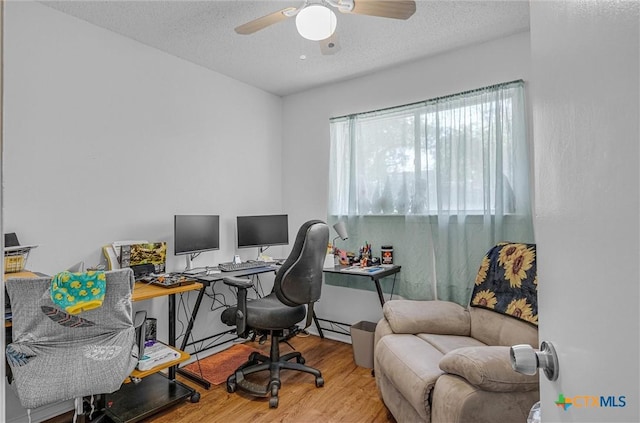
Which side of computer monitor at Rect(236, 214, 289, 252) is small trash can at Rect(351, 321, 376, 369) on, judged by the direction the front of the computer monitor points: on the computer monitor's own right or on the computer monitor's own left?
on the computer monitor's own left

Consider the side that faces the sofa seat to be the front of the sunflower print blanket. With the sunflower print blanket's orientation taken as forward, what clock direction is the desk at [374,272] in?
The desk is roughly at 2 o'clock from the sunflower print blanket.

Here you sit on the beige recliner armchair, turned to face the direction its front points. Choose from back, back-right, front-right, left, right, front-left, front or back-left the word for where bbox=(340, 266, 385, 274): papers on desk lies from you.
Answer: right

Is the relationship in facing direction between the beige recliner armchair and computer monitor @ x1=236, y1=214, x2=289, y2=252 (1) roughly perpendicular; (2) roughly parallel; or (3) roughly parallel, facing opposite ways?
roughly perpendicular

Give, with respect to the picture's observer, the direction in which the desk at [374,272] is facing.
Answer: facing the viewer and to the left of the viewer

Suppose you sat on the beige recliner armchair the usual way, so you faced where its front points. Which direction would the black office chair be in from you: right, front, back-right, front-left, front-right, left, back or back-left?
front-right

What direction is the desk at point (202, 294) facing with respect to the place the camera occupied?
facing the viewer and to the right of the viewer

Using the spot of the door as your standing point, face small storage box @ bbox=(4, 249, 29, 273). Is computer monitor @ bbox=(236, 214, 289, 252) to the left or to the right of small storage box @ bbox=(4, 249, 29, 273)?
right

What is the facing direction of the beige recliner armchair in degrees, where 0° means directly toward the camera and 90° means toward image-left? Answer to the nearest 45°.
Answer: approximately 45°

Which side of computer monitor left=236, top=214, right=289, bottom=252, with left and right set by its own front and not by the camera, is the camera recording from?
front

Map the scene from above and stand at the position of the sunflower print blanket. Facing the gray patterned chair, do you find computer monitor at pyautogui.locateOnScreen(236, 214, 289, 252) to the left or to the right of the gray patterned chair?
right

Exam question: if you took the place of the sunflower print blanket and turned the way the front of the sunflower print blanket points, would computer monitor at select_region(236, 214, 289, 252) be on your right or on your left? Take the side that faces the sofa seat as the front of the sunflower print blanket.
on your right

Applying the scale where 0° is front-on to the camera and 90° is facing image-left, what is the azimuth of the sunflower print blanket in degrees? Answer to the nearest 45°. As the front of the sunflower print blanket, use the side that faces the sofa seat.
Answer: approximately 45°
